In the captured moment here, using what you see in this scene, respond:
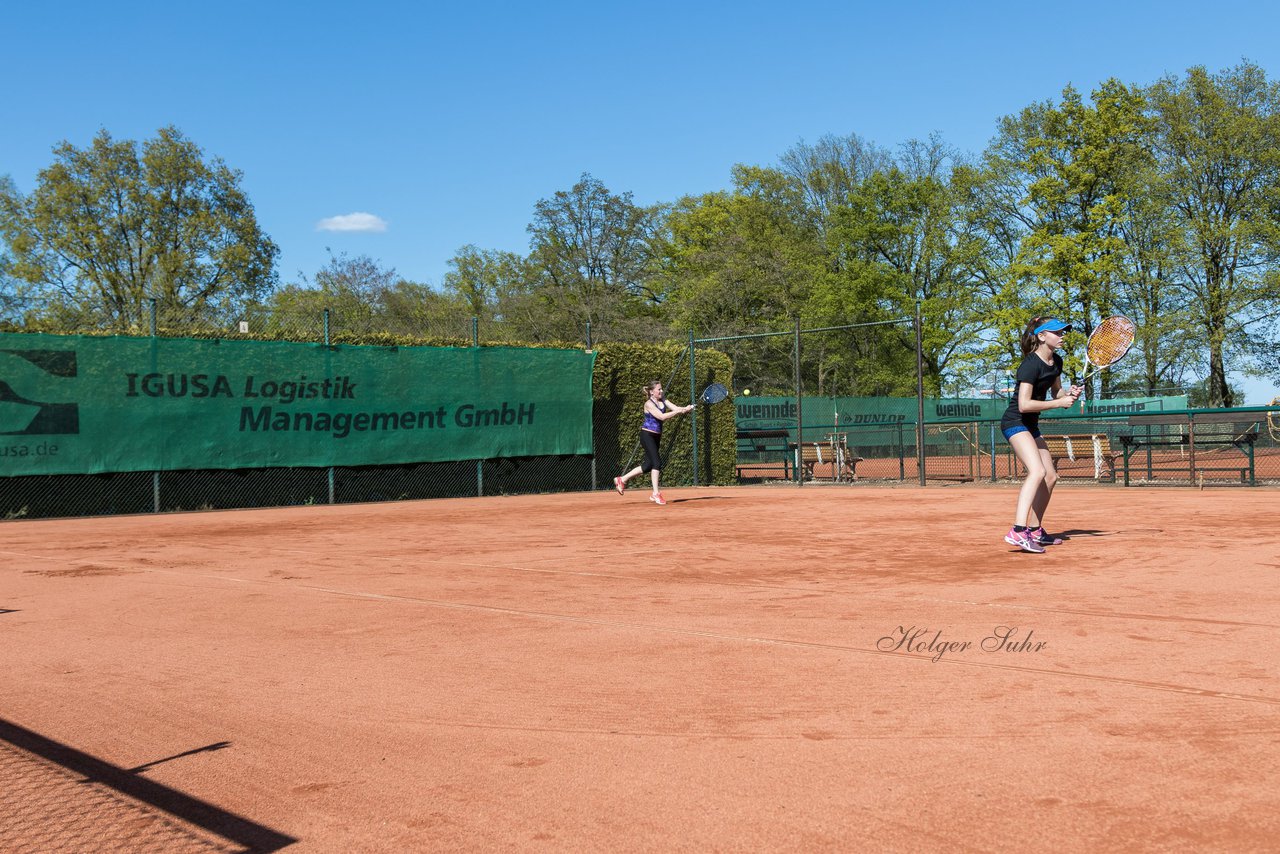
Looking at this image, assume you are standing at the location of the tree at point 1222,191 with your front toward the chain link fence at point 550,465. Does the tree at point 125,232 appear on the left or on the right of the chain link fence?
right

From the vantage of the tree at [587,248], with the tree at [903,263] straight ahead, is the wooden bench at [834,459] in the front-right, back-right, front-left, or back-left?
front-right

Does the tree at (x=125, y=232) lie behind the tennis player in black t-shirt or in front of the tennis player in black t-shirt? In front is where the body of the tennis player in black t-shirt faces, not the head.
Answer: behind

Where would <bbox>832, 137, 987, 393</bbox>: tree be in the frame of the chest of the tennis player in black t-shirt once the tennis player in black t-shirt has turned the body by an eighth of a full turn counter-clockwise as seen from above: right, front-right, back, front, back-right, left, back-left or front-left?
front-left

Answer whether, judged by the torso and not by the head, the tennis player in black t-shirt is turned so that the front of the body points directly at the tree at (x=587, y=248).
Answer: no

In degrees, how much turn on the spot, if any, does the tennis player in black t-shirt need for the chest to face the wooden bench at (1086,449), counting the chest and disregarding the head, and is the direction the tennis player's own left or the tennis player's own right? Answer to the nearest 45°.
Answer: approximately 90° to the tennis player's own left

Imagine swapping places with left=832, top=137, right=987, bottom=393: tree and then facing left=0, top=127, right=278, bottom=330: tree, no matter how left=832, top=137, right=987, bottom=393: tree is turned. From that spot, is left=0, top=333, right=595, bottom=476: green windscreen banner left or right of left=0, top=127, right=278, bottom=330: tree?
left

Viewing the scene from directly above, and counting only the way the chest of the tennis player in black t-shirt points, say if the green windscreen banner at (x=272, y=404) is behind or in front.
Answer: behind
